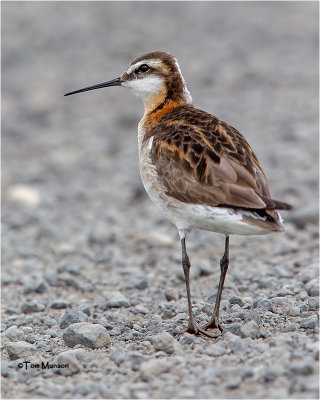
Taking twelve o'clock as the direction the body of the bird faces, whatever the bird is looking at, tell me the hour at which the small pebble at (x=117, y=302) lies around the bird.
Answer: The small pebble is roughly at 2 o'clock from the bird.

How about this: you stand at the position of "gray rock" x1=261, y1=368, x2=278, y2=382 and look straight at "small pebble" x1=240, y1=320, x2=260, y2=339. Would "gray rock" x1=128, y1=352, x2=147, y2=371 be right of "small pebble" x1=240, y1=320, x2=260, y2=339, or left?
left

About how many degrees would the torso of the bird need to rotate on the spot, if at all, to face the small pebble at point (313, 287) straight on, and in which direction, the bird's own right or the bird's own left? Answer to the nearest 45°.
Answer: approximately 135° to the bird's own right

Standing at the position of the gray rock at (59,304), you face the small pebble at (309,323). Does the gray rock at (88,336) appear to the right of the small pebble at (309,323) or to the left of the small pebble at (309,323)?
right

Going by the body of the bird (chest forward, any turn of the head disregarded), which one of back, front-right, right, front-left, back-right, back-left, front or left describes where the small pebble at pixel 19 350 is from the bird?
front

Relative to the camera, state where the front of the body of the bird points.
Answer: to the viewer's left

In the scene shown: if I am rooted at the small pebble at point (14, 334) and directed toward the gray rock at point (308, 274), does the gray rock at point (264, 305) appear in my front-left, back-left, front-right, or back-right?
front-right

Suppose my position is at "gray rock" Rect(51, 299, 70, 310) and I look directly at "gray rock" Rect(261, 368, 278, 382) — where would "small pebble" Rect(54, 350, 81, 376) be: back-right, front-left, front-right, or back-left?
front-right

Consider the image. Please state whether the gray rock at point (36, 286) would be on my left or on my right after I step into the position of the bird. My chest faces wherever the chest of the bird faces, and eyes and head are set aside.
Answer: on my right

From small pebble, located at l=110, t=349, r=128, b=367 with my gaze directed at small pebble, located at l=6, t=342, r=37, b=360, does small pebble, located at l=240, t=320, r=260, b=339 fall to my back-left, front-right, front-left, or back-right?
back-right

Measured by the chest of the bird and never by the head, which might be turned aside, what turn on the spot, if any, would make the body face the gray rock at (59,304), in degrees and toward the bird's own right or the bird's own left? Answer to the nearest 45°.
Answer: approximately 45° to the bird's own right

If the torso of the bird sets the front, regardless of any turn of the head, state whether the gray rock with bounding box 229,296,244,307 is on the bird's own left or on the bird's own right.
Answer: on the bird's own right
